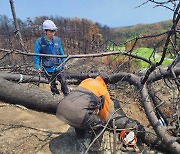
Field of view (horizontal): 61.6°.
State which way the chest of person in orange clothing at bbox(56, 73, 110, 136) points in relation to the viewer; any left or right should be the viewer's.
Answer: facing away from the viewer and to the right of the viewer
